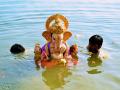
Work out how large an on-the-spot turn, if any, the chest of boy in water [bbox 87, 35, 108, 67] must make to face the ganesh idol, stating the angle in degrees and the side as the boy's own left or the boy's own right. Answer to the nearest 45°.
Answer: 0° — they already face it

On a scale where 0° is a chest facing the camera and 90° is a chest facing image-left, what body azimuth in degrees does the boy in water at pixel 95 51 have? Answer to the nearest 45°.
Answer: approximately 45°

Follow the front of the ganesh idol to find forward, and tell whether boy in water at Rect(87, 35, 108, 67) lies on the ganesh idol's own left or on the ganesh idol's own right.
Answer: on the ganesh idol's own left
